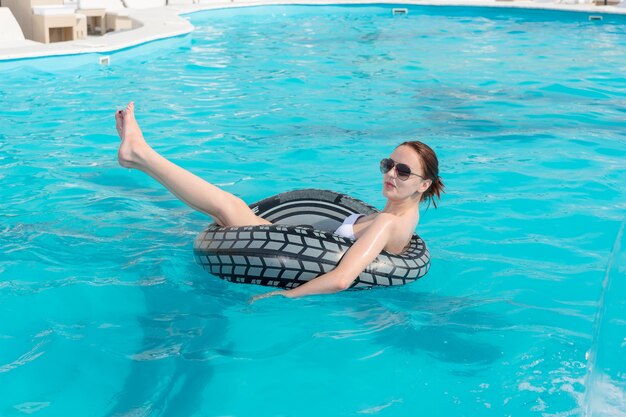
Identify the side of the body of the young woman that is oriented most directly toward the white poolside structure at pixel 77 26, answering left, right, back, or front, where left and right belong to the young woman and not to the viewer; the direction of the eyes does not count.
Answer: right

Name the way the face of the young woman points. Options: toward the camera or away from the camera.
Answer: toward the camera

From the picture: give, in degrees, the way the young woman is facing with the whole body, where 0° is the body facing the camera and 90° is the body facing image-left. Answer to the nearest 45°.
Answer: approximately 90°

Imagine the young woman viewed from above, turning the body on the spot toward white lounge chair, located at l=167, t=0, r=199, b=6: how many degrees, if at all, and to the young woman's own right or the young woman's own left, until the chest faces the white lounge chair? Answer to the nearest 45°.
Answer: approximately 90° to the young woman's own right

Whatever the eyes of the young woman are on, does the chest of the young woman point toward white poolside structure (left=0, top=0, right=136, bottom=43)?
no
